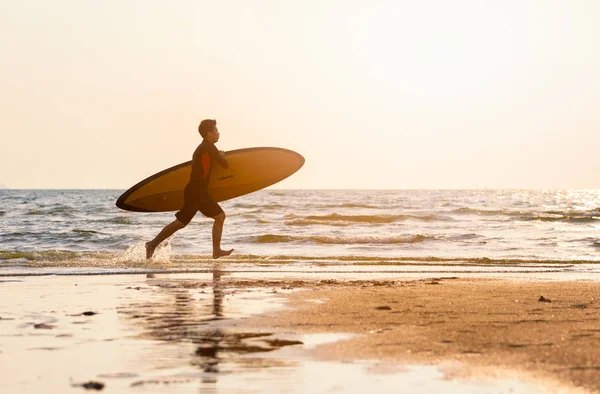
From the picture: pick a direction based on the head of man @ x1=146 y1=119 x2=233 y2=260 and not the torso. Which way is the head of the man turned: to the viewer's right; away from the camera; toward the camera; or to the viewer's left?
to the viewer's right

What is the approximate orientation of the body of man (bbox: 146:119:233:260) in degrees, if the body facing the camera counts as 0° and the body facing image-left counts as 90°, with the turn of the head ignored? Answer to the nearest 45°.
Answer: approximately 270°
